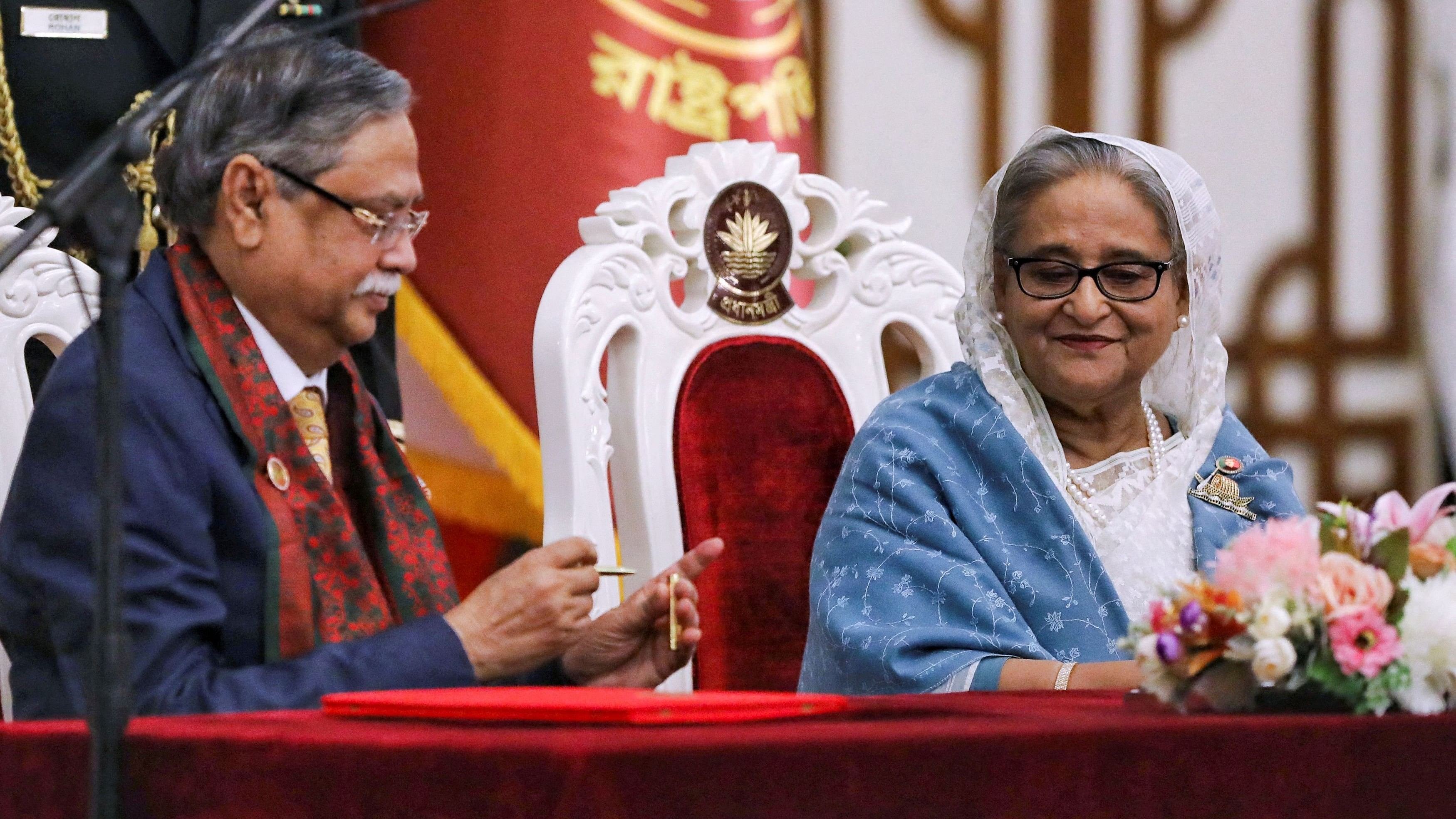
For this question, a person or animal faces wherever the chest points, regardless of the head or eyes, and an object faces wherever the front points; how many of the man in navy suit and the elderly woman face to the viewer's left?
0

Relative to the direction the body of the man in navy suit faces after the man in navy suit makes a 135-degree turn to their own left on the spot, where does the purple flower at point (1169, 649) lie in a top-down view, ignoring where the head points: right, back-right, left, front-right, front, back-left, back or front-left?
back-right

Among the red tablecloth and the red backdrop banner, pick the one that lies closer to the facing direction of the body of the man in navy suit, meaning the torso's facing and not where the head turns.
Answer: the red tablecloth

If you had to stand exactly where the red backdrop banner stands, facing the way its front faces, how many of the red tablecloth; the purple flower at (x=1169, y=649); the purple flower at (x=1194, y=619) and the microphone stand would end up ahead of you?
4

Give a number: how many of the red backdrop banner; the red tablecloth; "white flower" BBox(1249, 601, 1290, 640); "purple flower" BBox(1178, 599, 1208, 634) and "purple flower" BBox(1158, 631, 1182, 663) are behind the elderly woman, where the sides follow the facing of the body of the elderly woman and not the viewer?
1

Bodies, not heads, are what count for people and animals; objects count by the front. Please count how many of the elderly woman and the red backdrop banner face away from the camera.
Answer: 0

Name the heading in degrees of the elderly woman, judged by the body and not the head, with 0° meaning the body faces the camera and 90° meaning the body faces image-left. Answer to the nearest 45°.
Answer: approximately 315°

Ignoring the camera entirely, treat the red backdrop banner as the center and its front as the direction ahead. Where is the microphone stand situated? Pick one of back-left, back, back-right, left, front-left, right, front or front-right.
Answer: front

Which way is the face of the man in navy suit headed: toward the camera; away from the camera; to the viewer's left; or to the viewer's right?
to the viewer's right

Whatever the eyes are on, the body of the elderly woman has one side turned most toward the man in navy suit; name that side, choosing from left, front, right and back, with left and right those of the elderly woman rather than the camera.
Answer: right

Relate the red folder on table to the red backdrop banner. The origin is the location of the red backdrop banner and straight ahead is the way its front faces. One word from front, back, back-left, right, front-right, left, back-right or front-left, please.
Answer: front

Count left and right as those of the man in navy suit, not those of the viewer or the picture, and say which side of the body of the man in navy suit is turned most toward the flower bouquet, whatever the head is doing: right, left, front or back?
front

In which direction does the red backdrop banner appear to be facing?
toward the camera

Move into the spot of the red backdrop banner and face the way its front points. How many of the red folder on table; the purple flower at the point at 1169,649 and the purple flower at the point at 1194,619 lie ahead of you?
3

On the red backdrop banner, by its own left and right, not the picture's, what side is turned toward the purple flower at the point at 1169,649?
front
